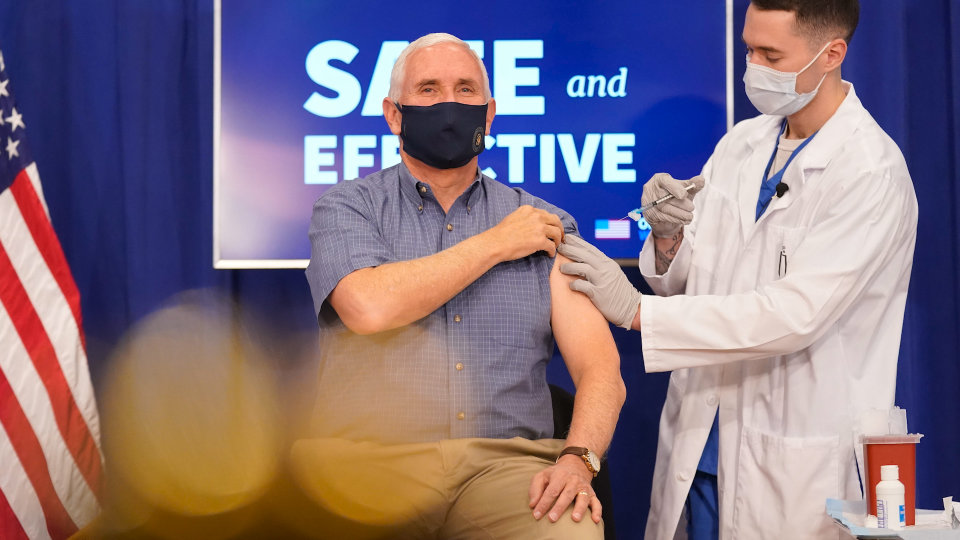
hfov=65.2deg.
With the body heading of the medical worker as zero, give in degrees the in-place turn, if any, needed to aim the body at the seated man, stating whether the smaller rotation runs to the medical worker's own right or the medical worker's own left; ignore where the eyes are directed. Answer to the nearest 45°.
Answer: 0° — they already face them

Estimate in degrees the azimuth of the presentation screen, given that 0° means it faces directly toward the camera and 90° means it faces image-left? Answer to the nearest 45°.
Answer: approximately 0°

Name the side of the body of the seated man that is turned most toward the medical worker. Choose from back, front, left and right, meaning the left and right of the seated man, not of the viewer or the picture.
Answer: left

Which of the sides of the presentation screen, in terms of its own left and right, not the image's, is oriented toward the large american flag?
right

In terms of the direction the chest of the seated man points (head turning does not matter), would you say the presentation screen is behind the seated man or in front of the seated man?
behind

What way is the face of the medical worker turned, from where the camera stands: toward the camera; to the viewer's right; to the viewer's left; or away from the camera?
to the viewer's left

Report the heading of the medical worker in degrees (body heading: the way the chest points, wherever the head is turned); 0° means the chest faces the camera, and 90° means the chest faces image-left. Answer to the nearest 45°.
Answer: approximately 45°

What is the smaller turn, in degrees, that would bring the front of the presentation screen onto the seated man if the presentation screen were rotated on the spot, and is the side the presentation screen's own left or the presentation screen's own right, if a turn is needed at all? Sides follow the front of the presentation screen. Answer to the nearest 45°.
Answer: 0° — it already faces them

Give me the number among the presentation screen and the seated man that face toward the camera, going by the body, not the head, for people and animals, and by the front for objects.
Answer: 2

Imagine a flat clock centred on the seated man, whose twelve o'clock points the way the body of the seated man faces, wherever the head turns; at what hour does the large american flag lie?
The large american flag is roughly at 4 o'clock from the seated man.

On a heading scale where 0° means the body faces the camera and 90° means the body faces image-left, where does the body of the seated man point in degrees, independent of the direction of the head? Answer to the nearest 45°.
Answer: approximately 0°

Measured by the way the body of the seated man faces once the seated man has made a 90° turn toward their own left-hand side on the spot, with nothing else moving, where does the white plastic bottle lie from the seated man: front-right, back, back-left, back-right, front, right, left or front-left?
front
